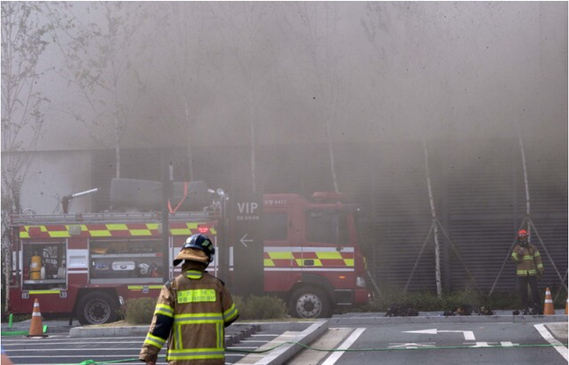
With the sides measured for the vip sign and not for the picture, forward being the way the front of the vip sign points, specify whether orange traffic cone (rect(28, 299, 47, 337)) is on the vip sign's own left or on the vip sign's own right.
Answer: on the vip sign's own right

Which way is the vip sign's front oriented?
toward the camera

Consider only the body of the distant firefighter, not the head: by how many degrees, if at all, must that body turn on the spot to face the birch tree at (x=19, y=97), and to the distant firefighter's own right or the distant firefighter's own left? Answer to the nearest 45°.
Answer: approximately 90° to the distant firefighter's own right

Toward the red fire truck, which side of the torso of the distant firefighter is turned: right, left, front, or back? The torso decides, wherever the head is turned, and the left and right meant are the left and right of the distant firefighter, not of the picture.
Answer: right

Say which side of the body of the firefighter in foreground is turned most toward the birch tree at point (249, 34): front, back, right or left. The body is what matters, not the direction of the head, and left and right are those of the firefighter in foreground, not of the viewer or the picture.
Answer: front

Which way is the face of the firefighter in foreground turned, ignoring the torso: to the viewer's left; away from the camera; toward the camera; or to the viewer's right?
away from the camera

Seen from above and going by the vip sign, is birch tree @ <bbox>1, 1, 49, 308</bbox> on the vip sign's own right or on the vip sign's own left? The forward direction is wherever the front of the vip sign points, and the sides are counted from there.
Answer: on the vip sign's own right

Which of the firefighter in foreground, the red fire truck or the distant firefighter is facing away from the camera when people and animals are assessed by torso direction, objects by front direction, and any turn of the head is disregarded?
the firefighter in foreground

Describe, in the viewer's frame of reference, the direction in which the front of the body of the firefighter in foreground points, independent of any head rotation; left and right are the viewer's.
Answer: facing away from the viewer

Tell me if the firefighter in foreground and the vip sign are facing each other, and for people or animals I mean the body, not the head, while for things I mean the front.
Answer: yes

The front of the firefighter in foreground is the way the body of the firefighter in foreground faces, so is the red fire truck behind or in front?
in front

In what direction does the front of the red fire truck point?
to the viewer's right
